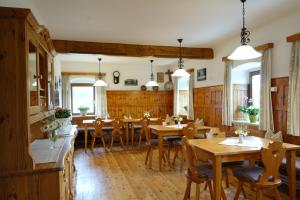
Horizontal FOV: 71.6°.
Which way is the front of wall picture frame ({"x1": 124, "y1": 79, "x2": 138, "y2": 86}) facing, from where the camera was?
facing the viewer

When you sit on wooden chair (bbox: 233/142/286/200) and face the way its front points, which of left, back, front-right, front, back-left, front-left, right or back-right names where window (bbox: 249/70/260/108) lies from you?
front-right

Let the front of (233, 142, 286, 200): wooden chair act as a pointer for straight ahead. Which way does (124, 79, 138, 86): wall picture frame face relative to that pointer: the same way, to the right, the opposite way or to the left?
the opposite way

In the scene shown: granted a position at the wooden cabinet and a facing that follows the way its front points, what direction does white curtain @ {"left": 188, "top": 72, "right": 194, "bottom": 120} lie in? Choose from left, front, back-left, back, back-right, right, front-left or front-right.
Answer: front-left

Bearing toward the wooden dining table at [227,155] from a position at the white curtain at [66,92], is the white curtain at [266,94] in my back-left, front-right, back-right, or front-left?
front-left

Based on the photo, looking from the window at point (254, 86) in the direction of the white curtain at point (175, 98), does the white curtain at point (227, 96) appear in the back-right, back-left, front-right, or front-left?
front-left

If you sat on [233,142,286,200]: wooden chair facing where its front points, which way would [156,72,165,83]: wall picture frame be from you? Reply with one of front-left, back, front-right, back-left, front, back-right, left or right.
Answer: front

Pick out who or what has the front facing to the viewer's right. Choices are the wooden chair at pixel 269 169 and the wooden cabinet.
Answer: the wooden cabinet

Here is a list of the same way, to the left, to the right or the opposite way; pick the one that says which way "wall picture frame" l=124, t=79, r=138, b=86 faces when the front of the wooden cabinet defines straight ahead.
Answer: to the right

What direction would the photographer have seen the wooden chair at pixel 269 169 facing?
facing away from the viewer and to the left of the viewer

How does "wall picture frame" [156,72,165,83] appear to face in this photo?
toward the camera

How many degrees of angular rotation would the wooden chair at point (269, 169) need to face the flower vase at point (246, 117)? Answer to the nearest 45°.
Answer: approximately 45° to its right

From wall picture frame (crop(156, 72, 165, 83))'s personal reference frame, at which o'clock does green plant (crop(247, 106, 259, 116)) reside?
The green plant is roughly at 11 o'clock from the wall picture frame.

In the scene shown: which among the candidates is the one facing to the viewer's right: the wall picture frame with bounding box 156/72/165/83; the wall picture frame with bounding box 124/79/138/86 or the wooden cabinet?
the wooden cabinet

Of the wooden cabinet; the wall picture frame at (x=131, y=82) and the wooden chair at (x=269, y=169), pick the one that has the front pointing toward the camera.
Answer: the wall picture frame

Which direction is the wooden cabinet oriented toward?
to the viewer's right

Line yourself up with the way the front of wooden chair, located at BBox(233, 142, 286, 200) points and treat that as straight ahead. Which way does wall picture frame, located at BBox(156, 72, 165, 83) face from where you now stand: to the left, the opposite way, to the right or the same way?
the opposite way
